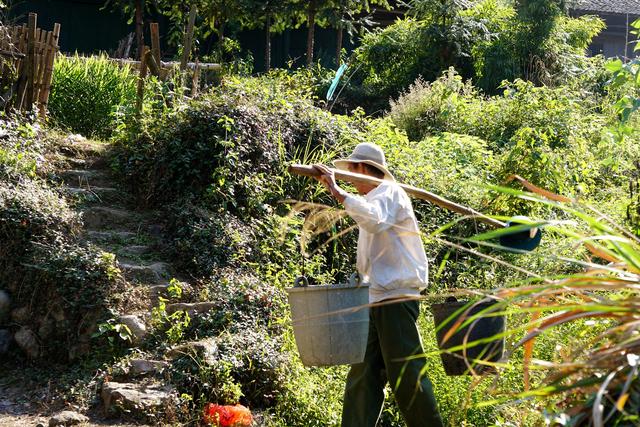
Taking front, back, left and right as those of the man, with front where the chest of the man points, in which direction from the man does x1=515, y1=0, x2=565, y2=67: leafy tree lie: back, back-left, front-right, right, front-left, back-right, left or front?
right

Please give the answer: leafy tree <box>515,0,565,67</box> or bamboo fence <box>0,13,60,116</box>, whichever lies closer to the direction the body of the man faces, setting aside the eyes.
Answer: the bamboo fence

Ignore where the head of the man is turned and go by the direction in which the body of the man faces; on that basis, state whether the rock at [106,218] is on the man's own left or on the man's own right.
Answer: on the man's own right

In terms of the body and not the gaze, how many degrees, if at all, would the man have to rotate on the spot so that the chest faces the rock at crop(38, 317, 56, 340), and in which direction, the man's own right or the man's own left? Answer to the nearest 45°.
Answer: approximately 45° to the man's own right

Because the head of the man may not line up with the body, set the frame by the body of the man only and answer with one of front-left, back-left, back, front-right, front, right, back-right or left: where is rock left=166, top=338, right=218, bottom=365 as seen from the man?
front-right

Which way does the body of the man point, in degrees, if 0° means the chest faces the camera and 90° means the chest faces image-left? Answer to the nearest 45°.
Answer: approximately 90°

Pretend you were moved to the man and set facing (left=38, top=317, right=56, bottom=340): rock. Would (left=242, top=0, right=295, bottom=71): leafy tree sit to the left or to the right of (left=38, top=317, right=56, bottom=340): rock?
right

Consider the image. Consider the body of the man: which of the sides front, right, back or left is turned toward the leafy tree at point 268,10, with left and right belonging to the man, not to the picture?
right

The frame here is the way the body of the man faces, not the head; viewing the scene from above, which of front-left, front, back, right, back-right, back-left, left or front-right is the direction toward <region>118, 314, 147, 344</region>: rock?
front-right

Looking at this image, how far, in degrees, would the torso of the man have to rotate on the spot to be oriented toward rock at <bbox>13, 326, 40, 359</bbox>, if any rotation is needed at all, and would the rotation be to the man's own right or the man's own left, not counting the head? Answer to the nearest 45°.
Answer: approximately 45° to the man's own right

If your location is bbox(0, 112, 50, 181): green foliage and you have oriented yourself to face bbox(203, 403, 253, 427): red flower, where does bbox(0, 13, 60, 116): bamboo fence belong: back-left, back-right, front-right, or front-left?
back-left

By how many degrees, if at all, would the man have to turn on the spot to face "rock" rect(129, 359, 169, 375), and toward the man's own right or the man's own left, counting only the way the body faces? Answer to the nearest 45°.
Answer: approximately 45° to the man's own right
